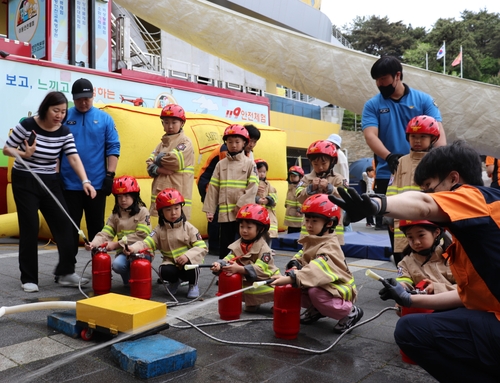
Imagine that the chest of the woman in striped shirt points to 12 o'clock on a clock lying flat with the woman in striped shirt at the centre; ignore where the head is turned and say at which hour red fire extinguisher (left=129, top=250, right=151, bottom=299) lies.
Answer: The red fire extinguisher is roughly at 12 o'clock from the woman in striped shirt.

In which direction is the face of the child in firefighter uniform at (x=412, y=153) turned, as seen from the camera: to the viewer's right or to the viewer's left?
to the viewer's left

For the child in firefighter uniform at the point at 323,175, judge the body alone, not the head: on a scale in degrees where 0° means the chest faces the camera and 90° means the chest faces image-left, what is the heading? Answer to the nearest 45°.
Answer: approximately 0°

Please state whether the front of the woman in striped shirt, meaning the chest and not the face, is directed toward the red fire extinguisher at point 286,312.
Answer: yes

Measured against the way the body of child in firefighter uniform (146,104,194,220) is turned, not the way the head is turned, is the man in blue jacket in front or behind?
in front

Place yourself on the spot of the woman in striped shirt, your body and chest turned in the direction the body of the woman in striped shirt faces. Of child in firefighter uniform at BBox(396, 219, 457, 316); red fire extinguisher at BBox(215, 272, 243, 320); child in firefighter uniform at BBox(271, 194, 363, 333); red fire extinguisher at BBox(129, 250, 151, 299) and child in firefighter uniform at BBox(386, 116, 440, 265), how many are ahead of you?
5

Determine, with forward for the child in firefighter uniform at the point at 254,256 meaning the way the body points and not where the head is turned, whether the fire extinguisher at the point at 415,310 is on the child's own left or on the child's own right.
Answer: on the child's own left

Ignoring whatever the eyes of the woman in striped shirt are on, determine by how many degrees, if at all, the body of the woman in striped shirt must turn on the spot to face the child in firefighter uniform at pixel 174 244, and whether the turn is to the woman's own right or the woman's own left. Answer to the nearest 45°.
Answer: approximately 45° to the woman's own left

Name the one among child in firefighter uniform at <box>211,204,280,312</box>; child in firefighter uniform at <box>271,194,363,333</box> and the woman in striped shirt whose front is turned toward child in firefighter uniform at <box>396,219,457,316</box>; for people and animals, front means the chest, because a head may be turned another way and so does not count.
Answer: the woman in striped shirt

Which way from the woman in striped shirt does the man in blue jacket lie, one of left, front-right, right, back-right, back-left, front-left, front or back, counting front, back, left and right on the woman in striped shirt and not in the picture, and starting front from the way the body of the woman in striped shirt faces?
left

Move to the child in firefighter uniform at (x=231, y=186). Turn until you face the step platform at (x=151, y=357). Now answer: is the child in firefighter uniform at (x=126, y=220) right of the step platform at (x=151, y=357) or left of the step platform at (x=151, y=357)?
right

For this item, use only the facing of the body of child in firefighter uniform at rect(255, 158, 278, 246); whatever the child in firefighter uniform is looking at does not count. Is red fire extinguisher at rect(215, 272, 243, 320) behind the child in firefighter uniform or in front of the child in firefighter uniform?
in front
